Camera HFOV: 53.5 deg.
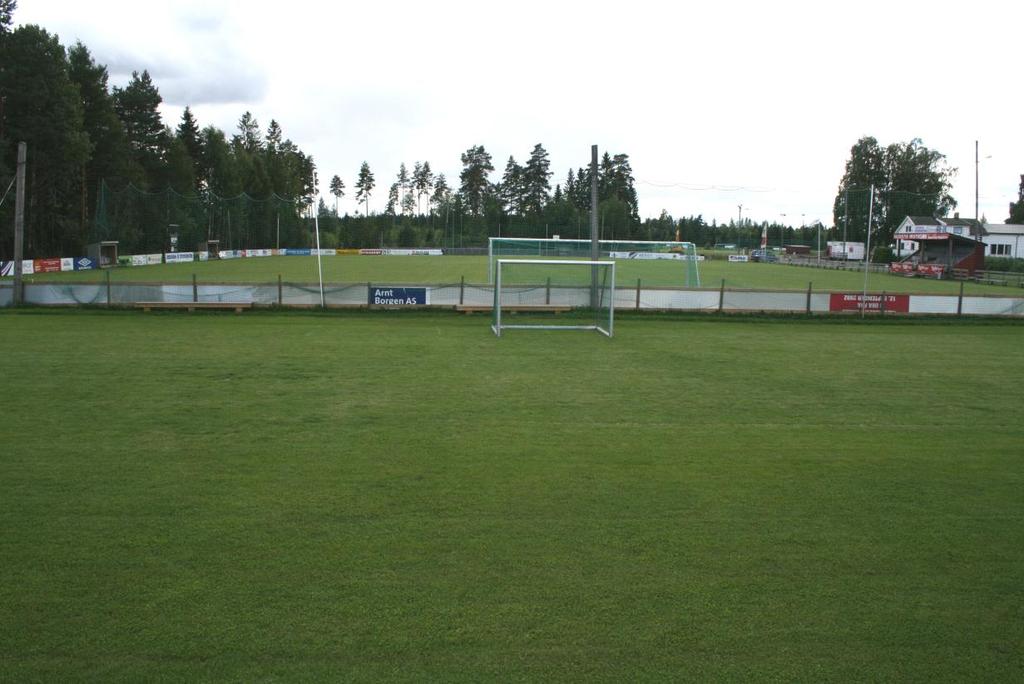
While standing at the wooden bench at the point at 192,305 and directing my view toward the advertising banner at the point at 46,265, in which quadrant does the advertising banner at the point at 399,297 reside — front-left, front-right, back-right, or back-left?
back-right

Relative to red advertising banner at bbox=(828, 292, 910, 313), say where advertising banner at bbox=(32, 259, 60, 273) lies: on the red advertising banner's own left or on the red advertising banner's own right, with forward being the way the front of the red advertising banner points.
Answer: on the red advertising banner's own right

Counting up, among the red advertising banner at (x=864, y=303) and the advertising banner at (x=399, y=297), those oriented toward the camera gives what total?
2

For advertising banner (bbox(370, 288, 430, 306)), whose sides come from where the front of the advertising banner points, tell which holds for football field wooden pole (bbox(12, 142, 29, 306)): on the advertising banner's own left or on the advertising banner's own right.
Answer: on the advertising banner's own right

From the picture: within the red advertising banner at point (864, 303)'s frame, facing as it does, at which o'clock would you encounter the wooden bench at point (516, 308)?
The wooden bench is roughly at 2 o'clock from the red advertising banner.

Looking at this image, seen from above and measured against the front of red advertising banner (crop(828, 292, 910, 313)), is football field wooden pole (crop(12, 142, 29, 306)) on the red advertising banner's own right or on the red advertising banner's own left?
on the red advertising banner's own right

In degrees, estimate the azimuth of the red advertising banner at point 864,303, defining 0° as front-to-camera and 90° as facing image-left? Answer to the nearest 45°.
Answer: approximately 0°

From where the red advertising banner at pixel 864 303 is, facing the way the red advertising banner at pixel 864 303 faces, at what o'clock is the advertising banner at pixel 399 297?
The advertising banner is roughly at 2 o'clock from the red advertising banner.

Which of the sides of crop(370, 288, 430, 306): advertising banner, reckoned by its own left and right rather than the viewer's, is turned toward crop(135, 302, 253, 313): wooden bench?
right

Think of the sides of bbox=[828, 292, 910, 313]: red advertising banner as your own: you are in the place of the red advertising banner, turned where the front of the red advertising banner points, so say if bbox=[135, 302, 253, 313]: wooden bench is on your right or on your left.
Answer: on your right

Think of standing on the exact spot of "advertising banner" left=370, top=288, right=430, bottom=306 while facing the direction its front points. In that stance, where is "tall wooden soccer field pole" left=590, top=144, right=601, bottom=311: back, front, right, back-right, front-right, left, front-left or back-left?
left
